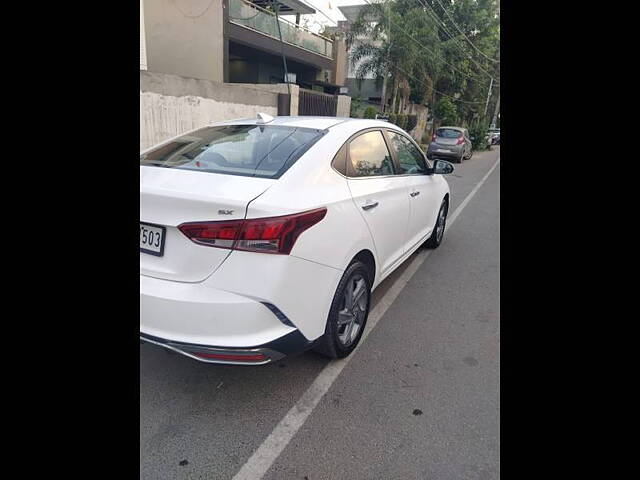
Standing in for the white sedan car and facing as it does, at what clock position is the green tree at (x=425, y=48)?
The green tree is roughly at 11 o'clock from the white sedan car.

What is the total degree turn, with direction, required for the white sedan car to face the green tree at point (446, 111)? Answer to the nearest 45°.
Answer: approximately 45° to its left

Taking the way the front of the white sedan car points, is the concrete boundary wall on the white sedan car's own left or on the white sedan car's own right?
on the white sedan car's own left

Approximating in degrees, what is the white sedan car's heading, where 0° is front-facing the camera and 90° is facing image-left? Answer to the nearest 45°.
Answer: approximately 225°
